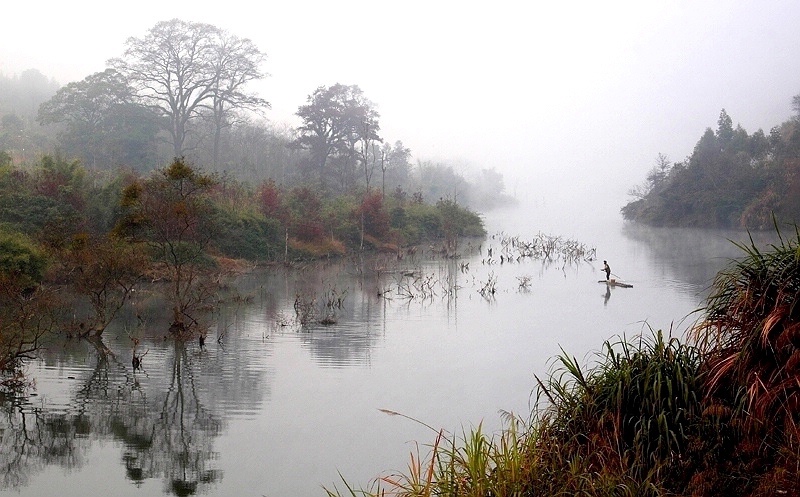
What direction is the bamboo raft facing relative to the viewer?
to the viewer's left

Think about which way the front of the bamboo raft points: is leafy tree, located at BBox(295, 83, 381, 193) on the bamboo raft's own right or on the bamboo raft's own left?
on the bamboo raft's own right
